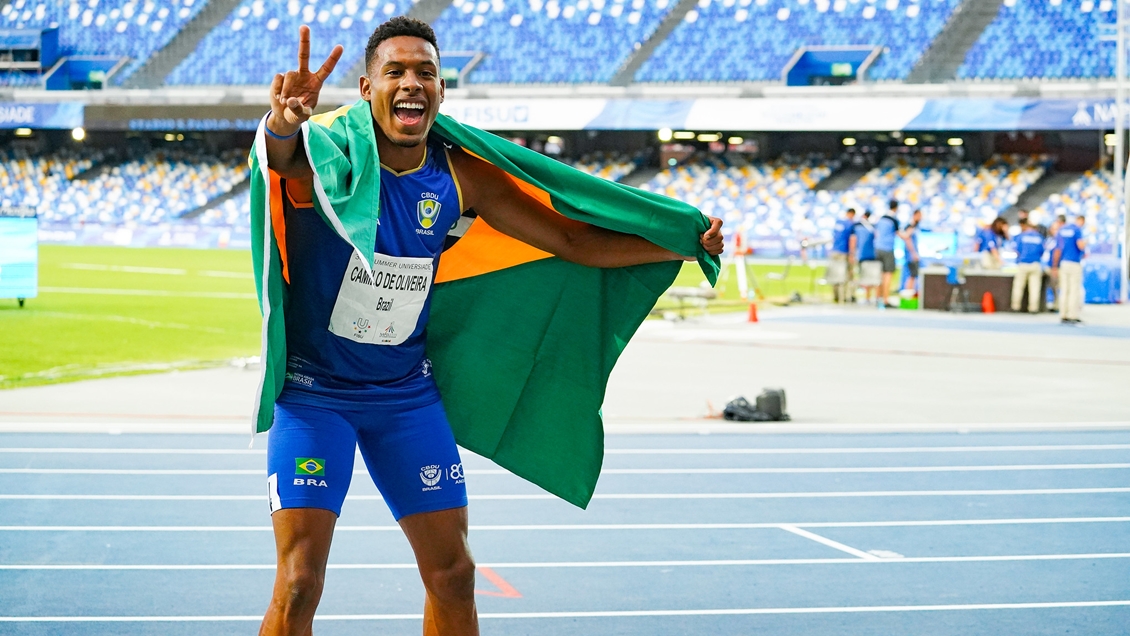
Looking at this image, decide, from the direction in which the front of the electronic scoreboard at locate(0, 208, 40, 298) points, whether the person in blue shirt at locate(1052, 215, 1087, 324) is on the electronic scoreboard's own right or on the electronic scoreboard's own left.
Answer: on the electronic scoreboard's own left

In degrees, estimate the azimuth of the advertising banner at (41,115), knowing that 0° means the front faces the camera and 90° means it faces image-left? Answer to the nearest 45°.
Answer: approximately 0°

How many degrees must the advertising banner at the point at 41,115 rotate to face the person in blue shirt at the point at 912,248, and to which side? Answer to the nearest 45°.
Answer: approximately 45° to its left

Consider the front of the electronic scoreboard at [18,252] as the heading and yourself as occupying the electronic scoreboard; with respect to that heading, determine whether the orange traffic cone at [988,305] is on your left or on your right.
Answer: on your left
